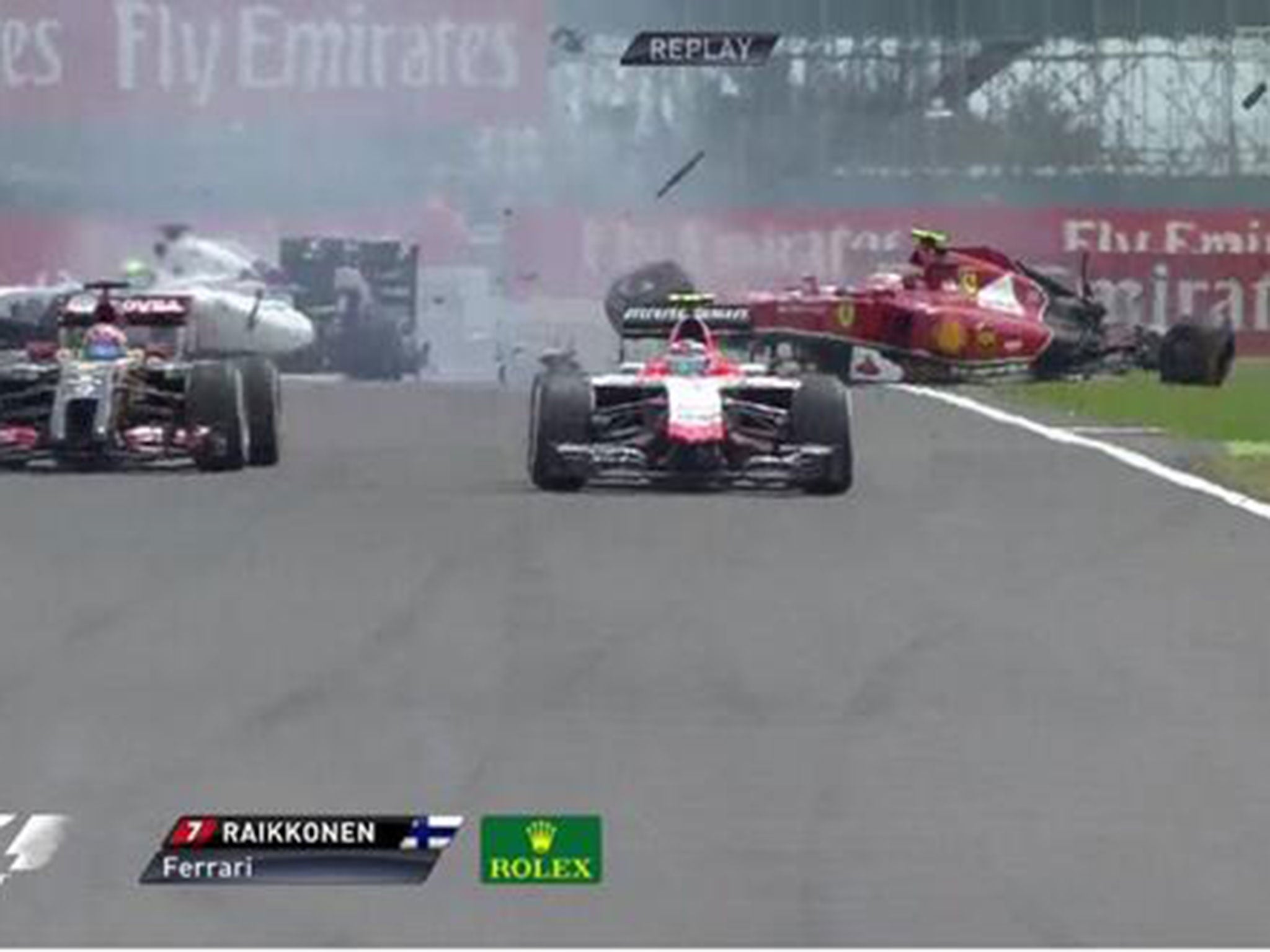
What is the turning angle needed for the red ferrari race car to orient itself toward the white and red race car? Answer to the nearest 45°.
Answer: approximately 90° to its left

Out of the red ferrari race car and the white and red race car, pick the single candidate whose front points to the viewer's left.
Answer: the red ferrari race car

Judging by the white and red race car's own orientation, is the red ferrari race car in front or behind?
behind

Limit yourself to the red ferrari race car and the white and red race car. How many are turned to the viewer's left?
1

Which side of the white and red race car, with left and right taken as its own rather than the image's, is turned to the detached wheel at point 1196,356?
back

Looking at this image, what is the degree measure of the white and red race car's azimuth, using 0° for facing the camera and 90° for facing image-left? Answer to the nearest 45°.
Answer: approximately 0°

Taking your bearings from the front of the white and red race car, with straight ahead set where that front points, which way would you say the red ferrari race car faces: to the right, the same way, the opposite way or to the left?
to the right

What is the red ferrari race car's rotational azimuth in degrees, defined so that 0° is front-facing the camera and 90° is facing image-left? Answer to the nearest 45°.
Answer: approximately 90°
